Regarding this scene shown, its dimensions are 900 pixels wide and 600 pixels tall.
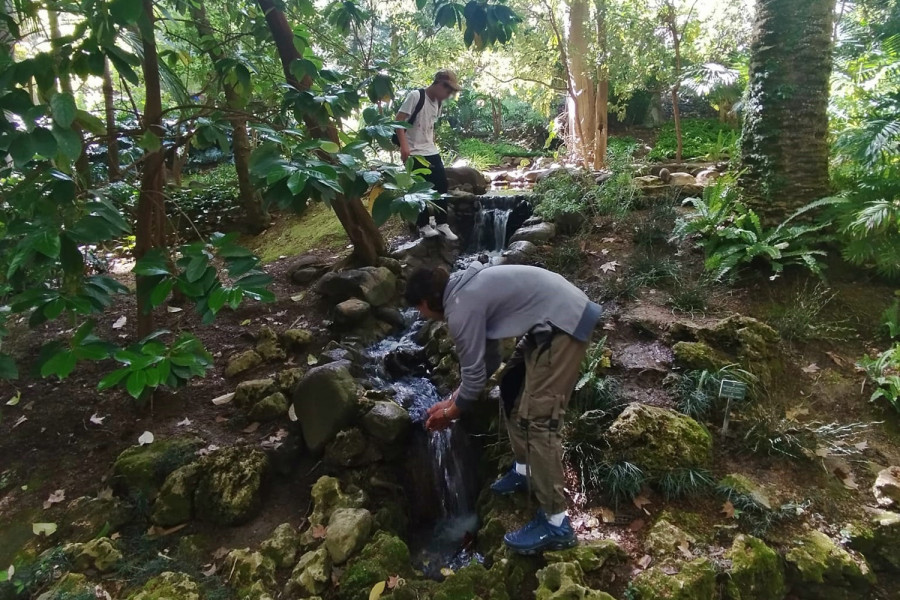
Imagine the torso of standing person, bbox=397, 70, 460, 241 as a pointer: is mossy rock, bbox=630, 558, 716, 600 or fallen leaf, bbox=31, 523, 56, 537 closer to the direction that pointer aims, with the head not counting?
the mossy rock

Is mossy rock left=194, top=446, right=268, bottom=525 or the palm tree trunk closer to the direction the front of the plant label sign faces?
the mossy rock

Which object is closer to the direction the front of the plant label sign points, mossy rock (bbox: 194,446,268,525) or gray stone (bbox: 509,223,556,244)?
the mossy rock

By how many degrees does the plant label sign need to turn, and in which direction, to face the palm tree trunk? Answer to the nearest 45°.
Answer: approximately 180°

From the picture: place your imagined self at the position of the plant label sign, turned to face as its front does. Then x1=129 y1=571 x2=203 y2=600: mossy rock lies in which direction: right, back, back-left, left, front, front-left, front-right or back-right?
front-right

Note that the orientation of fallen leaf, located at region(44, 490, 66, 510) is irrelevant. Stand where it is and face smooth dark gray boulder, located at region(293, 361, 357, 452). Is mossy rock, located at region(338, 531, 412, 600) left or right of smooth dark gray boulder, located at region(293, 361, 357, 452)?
right

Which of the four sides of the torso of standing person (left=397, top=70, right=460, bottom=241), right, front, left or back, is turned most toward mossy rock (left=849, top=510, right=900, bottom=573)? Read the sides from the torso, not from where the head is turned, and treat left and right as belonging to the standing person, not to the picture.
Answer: front

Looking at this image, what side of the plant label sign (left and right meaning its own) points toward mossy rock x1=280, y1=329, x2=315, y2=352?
right

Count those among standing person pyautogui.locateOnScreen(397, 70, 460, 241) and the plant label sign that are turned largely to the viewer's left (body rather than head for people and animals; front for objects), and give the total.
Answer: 0

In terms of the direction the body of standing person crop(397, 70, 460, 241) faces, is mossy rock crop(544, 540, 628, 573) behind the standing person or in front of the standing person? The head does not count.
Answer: in front

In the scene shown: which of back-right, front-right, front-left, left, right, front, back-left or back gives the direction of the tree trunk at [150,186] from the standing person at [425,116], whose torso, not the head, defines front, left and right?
right

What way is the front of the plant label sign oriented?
toward the camera
